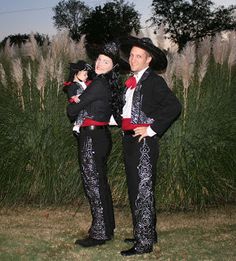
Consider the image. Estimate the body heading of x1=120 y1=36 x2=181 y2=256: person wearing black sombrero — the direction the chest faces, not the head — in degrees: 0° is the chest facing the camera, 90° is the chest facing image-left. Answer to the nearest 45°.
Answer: approximately 45°
